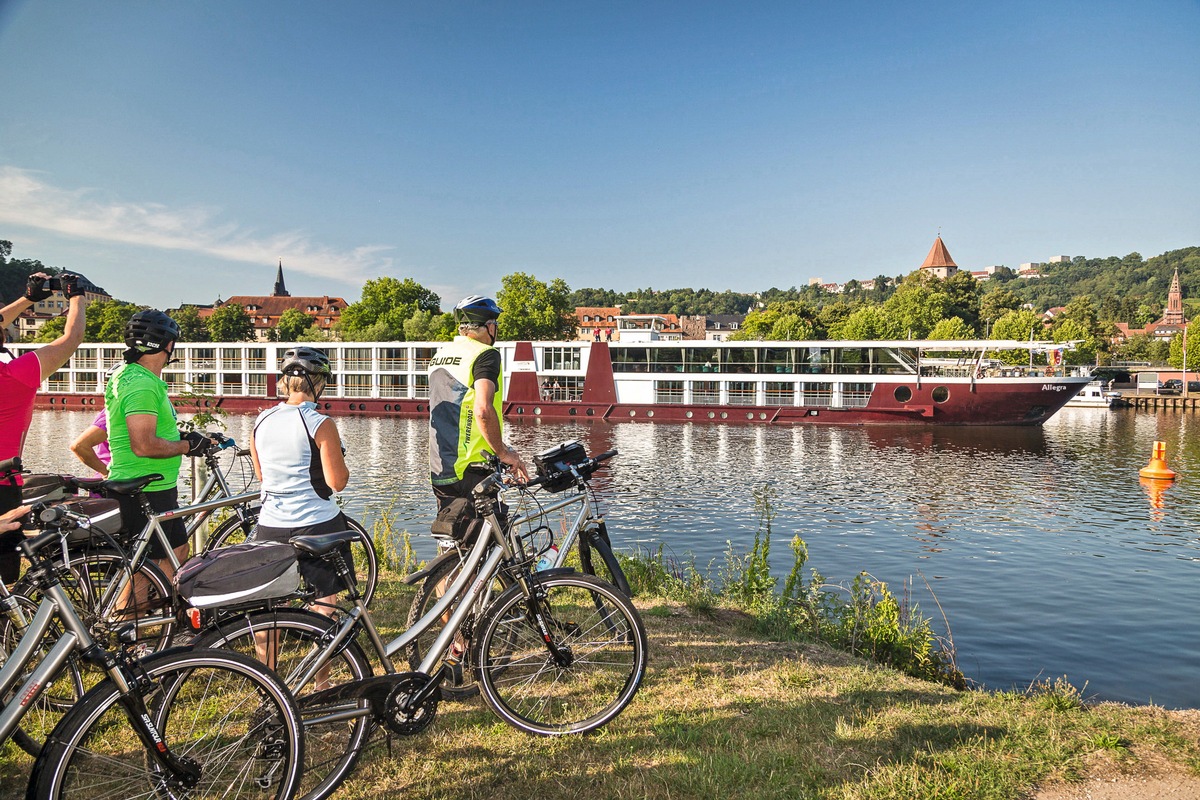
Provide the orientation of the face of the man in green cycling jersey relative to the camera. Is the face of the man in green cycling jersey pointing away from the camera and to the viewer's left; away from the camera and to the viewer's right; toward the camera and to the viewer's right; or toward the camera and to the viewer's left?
away from the camera and to the viewer's right

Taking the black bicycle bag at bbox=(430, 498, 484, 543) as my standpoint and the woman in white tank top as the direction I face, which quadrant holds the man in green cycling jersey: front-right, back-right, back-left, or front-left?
front-right

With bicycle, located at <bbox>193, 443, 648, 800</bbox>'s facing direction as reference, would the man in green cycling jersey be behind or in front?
behind

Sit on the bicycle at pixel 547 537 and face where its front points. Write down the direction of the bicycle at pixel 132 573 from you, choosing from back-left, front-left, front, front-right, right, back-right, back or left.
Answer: back-left

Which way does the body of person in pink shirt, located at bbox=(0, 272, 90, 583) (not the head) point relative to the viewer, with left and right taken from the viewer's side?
facing away from the viewer and to the right of the viewer

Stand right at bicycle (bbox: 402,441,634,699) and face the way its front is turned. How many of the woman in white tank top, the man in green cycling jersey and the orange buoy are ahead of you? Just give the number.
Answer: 1

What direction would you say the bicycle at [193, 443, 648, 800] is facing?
to the viewer's right

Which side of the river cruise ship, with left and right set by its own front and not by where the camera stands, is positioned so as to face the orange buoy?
right

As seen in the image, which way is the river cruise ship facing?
to the viewer's right

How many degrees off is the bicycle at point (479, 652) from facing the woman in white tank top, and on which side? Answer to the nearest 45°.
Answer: approximately 180°

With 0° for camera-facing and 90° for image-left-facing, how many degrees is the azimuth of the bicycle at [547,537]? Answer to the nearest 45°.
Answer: approximately 225°

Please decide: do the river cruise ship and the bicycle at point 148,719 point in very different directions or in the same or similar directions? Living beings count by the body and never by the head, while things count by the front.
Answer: same or similar directions

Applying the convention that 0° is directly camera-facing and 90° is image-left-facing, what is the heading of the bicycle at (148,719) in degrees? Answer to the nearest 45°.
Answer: approximately 270°

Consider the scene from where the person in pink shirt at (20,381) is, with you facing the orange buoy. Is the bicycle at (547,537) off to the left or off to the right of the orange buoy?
right
